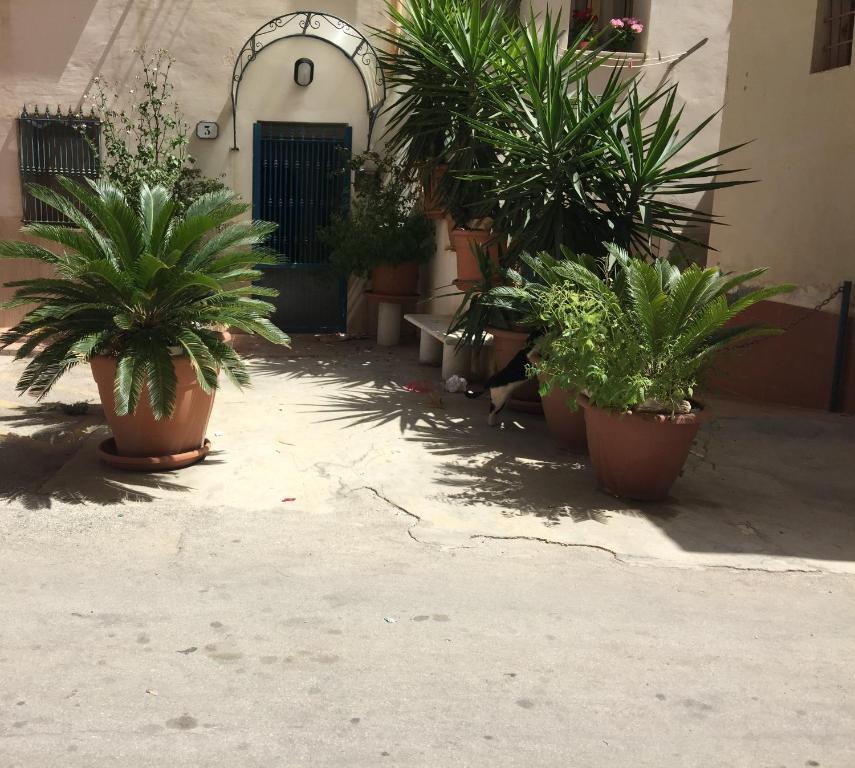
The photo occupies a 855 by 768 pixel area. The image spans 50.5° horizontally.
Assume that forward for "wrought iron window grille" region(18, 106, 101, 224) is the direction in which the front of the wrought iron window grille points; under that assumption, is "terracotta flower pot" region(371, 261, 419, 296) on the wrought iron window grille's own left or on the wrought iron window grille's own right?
on the wrought iron window grille's own left

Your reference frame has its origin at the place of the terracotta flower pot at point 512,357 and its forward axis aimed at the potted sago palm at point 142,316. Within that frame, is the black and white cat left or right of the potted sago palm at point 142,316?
left

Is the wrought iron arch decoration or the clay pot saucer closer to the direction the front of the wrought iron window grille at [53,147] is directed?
the clay pot saucer

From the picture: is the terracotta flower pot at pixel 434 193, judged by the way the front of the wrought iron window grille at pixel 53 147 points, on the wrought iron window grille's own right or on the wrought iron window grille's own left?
on the wrought iron window grille's own left

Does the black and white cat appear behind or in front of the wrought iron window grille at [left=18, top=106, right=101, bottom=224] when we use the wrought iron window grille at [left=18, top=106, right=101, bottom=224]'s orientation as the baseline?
in front

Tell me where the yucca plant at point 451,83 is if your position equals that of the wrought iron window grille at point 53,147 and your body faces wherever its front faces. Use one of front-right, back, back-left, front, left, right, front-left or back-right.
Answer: front-left

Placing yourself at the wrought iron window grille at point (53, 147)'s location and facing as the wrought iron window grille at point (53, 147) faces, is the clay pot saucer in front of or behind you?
in front

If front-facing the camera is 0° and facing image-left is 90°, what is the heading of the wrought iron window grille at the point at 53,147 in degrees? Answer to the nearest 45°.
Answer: approximately 0°

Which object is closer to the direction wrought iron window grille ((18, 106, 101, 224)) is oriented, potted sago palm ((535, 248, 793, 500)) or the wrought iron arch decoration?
the potted sago palm

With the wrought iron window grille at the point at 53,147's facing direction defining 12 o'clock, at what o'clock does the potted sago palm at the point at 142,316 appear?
The potted sago palm is roughly at 12 o'clock from the wrought iron window grille.

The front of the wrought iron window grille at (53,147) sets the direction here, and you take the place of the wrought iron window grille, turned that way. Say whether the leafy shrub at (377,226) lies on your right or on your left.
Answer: on your left

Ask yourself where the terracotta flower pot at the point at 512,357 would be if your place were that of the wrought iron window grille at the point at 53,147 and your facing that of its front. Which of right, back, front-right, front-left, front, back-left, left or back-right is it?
front-left

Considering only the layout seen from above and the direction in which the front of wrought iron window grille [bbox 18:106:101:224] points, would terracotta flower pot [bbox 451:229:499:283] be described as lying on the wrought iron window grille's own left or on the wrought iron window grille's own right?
on the wrought iron window grille's own left
